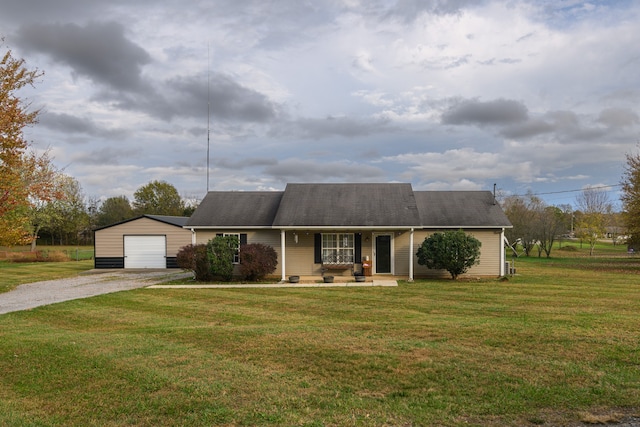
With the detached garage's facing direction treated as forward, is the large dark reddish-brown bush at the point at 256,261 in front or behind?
in front

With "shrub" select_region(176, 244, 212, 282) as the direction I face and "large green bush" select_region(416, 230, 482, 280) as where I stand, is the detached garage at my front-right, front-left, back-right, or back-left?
front-right

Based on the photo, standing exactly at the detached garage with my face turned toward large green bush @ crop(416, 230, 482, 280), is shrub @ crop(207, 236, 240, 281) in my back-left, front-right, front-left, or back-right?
front-right

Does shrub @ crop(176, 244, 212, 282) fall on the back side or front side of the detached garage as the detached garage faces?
on the front side

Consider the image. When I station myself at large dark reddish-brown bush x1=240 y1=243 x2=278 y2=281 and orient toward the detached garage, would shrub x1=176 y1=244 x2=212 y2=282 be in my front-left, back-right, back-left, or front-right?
front-left

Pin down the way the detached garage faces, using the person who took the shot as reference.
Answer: facing the viewer
